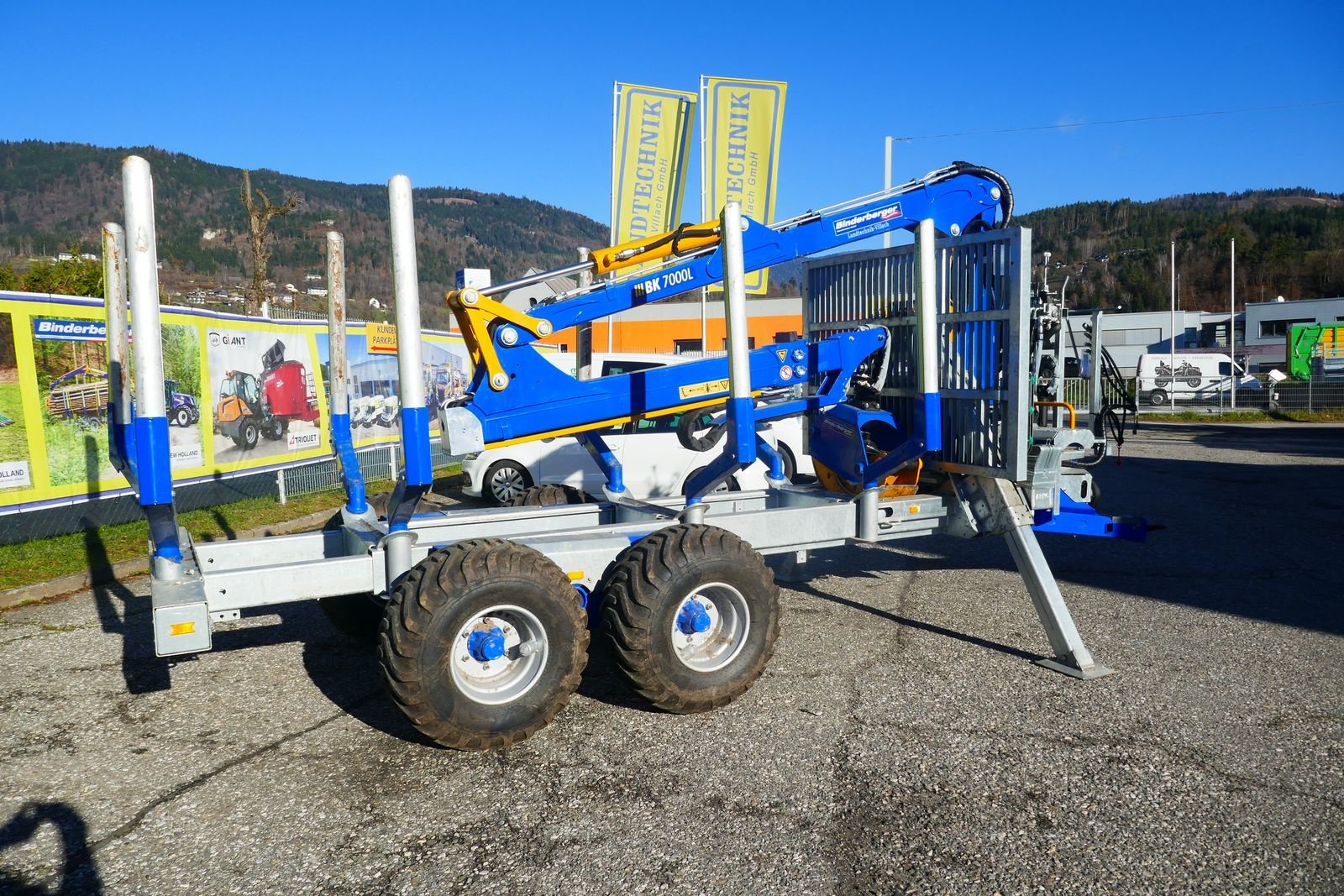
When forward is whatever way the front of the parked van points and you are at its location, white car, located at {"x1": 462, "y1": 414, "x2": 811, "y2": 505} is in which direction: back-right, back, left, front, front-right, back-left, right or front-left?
right

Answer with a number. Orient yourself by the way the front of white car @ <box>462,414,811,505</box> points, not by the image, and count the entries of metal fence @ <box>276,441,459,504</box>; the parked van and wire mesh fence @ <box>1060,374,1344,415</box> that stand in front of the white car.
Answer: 1

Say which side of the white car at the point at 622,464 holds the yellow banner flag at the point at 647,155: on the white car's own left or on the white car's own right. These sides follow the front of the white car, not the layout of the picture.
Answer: on the white car's own right

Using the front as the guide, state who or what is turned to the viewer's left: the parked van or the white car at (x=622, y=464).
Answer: the white car

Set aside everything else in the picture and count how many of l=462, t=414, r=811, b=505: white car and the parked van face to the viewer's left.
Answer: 1

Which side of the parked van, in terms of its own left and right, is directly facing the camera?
right

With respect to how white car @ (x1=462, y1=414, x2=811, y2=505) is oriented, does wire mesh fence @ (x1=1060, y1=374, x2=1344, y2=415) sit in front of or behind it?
behind

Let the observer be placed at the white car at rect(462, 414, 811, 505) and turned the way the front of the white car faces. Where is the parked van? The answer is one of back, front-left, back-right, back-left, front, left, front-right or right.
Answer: back-right

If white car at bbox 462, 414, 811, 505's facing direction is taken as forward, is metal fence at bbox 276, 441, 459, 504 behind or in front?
in front

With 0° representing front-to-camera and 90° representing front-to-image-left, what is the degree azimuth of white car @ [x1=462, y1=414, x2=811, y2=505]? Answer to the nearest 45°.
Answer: approximately 90°

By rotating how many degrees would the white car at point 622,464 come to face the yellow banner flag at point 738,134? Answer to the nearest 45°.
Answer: approximately 90° to its right

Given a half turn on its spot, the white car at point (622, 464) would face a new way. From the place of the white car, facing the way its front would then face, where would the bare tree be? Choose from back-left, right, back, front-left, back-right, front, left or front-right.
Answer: back-left
